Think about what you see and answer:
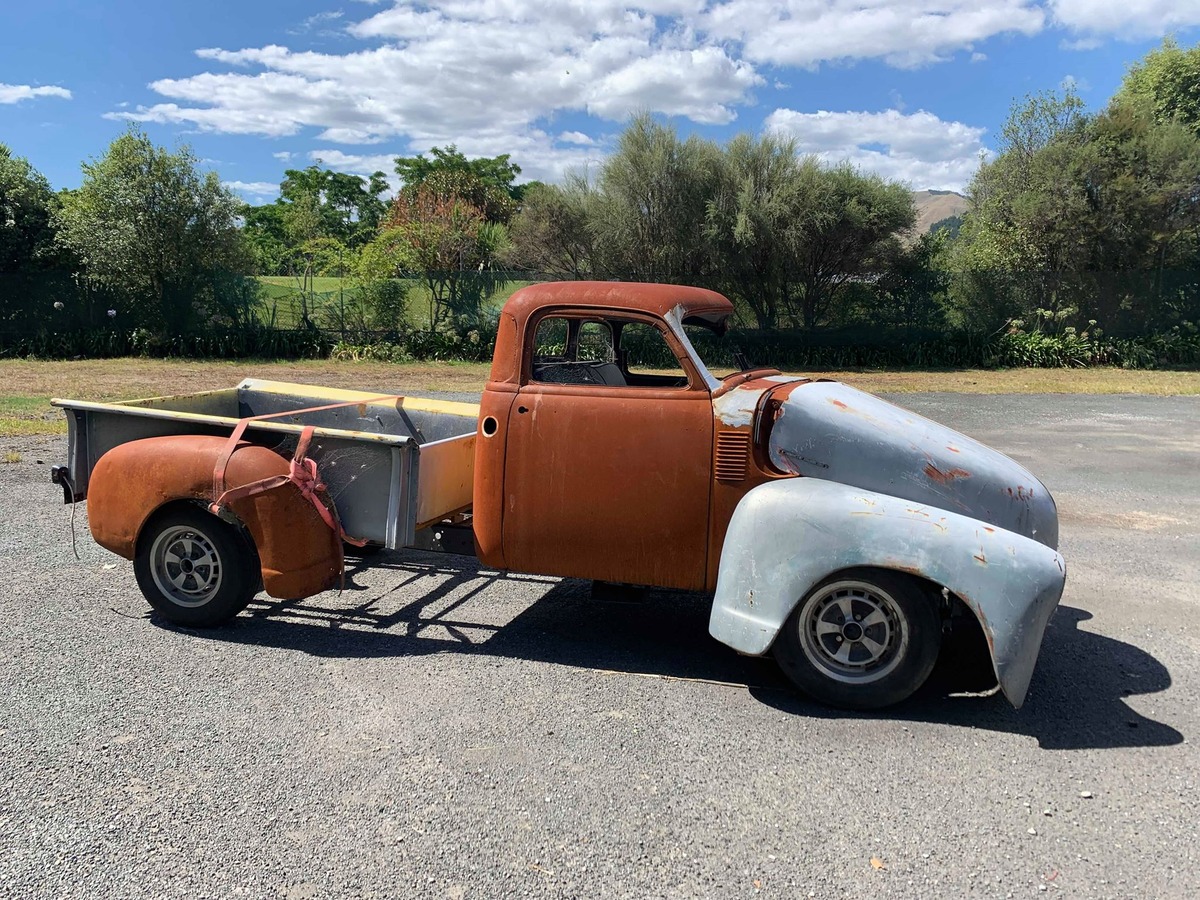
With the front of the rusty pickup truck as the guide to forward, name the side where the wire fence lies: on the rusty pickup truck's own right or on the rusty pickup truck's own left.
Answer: on the rusty pickup truck's own left

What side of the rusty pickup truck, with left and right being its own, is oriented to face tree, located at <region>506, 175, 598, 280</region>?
left

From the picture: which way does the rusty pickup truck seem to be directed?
to the viewer's right

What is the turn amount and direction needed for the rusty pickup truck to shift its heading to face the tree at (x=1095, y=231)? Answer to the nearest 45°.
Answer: approximately 45° to its left

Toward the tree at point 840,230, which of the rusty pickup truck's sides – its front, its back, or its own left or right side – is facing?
left

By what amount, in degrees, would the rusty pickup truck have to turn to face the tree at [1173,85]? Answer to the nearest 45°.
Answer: approximately 45° to its left

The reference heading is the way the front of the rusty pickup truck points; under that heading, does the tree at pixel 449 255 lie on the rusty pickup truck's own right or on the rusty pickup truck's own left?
on the rusty pickup truck's own left

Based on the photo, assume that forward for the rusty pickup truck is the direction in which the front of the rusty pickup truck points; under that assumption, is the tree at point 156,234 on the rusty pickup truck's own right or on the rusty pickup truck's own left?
on the rusty pickup truck's own left
